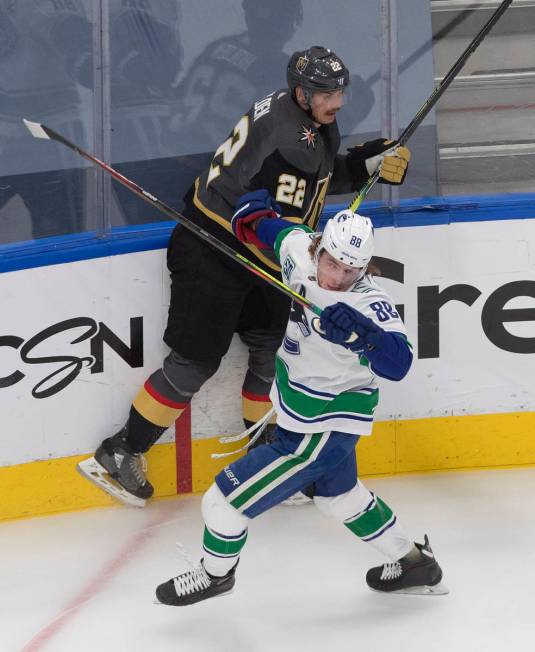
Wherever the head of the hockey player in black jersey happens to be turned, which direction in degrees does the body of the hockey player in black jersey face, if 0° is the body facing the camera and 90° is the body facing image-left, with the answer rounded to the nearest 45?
approximately 270°

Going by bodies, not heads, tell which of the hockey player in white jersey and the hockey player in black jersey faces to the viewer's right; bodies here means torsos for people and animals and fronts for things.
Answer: the hockey player in black jersey

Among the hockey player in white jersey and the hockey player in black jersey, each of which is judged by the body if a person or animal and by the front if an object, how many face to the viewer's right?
1
